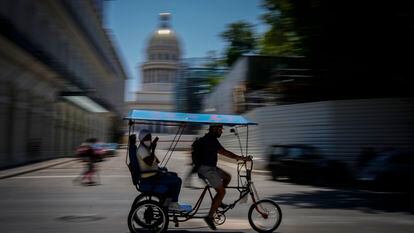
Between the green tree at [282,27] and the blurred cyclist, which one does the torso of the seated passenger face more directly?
the green tree

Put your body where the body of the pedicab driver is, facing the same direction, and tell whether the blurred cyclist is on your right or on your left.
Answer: on your left

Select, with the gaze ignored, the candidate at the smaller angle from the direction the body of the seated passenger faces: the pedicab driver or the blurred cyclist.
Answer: the pedicab driver

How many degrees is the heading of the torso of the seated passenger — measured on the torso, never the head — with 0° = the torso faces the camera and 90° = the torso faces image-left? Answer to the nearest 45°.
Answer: approximately 270°

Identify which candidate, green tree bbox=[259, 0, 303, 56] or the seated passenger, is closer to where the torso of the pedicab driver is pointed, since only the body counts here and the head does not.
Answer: the green tree

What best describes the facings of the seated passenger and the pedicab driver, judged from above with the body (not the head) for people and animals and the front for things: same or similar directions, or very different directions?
same or similar directions

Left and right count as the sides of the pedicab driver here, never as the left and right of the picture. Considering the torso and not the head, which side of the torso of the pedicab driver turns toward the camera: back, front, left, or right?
right

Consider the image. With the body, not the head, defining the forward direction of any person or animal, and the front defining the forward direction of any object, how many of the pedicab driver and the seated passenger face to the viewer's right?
2

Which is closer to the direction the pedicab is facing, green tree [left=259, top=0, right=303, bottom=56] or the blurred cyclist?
the green tree

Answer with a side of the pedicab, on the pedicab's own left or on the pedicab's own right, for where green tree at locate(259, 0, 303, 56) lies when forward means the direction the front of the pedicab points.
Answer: on the pedicab's own left

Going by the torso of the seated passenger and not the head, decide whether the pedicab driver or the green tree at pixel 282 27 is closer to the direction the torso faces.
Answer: the pedicab driver

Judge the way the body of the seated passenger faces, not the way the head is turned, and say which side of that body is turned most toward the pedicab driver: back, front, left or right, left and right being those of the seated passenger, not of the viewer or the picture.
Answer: front

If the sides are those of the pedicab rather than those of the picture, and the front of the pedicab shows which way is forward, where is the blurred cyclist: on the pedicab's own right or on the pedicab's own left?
on the pedicab's own left

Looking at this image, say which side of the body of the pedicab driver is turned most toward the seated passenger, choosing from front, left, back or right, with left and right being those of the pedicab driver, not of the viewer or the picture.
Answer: back

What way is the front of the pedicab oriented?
to the viewer's right
